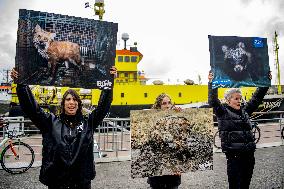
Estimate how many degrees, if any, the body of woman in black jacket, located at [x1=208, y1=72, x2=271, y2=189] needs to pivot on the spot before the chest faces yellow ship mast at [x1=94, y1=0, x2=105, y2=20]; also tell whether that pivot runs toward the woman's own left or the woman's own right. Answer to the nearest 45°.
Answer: approximately 180°

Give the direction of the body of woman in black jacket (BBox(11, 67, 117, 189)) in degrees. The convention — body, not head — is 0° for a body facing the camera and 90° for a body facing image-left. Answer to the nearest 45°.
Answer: approximately 0°

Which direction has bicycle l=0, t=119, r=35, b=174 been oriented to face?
to the viewer's right

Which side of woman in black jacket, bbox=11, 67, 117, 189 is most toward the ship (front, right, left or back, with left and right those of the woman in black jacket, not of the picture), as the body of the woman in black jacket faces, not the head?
back

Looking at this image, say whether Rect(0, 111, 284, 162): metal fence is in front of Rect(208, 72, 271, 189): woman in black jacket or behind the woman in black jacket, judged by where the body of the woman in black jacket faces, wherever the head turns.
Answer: behind
